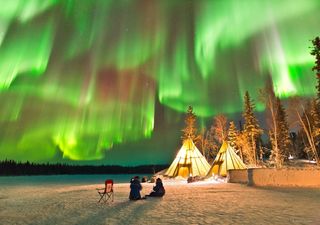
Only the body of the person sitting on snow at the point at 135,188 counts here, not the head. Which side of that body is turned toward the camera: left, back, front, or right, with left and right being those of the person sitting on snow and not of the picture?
back
